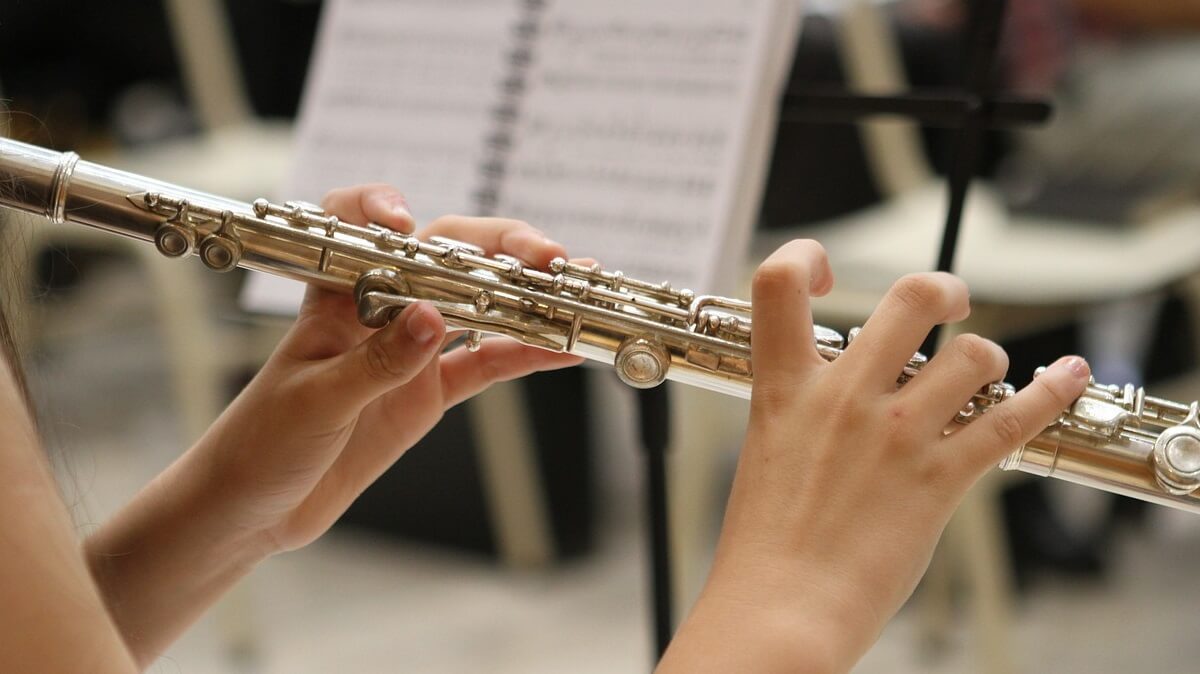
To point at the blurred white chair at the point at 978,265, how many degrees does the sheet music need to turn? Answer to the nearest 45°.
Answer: approximately 180°

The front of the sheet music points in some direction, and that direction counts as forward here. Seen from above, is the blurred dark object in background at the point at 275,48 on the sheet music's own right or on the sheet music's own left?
on the sheet music's own right

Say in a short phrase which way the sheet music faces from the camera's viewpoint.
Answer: facing the viewer and to the left of the viewer

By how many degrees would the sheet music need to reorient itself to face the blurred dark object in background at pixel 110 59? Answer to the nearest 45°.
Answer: approximately 90° to its right

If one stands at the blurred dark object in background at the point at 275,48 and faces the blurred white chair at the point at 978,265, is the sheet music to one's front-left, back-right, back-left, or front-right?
front-right
